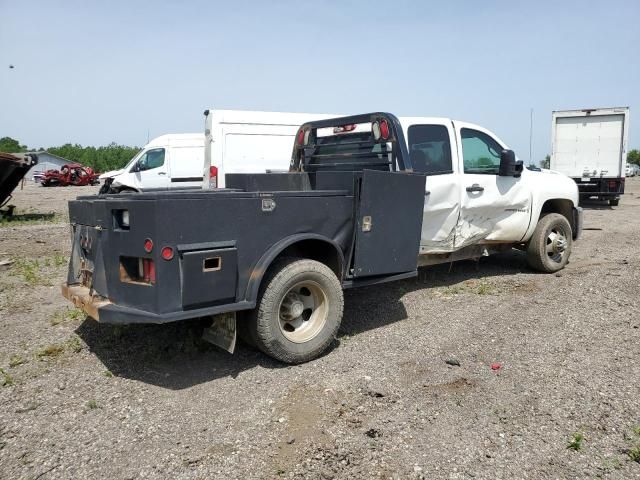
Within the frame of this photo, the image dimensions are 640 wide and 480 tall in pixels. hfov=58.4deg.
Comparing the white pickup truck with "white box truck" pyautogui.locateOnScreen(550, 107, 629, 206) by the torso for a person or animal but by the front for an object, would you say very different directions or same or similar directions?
same or similar directions

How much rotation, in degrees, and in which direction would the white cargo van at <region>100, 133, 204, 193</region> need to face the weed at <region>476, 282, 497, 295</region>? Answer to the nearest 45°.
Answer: approximately 90° to its left

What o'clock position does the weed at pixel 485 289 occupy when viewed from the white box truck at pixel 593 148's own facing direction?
The weed is roughly at 6 o'clock from the white box truck.

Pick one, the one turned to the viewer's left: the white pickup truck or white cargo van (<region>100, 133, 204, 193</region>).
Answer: the white cargo van

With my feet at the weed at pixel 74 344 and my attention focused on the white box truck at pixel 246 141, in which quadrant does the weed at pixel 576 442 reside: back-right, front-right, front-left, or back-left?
back-right

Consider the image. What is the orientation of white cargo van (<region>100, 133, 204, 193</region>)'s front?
to the viewer's left

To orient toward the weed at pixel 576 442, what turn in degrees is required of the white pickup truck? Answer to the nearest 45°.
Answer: approximately 90° to its right

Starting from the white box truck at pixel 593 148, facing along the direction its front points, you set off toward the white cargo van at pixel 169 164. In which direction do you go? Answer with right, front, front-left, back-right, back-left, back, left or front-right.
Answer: back-left

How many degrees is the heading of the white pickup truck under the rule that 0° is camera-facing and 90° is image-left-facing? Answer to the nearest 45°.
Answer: approximately 225°

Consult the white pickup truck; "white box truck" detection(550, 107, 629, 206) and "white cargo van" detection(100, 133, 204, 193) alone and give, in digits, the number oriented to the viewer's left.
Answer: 1

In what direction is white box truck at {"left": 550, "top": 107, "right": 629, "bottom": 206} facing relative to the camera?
away from the camera

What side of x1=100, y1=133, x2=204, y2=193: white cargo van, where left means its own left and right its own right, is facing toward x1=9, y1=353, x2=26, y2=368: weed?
left

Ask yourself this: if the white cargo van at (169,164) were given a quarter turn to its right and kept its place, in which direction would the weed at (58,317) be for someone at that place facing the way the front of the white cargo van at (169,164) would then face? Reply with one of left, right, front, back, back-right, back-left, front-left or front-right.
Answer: back

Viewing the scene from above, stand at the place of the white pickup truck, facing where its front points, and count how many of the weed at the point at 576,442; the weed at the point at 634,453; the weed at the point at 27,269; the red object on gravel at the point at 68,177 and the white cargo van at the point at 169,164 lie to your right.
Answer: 2

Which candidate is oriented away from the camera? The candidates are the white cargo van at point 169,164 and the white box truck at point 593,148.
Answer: the white box truck

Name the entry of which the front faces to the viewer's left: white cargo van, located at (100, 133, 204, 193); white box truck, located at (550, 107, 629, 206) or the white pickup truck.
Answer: the white cargo van

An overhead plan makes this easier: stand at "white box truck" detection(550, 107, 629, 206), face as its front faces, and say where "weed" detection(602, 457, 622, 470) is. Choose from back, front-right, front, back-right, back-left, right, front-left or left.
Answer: back
